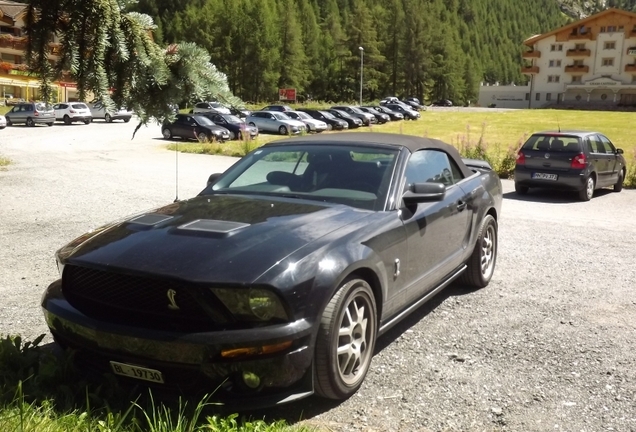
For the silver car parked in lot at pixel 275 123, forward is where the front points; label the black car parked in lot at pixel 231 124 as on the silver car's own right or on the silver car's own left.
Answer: on the silver car's own right

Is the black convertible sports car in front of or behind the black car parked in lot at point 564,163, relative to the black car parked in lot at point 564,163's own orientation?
behind

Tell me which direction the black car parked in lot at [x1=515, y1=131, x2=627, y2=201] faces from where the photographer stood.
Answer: facing away from the viewer and to the right of the viewer

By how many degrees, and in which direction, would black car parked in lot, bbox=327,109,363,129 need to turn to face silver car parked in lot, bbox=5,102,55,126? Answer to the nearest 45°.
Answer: approximately 90° to its right

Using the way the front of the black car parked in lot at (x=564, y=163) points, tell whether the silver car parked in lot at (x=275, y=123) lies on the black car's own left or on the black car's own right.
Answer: on the black car's own left
